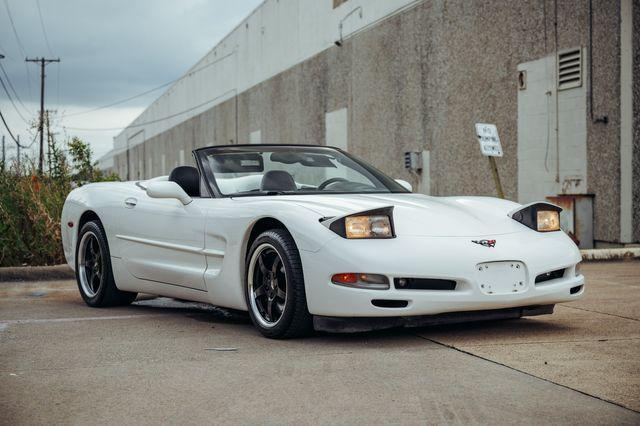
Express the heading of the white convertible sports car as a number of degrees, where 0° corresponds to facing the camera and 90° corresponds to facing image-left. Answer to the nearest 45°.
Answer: approximately 315°

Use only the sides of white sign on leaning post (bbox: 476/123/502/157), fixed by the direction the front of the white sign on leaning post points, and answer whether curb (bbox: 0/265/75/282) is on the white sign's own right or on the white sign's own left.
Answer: on the white sign's own right

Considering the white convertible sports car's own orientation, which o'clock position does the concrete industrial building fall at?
The concrete industrial building is roughly at 8 o'clock from the white convertible sports car.

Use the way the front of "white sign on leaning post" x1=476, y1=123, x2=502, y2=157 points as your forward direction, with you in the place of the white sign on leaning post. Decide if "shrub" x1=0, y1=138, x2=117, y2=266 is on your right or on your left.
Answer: on your right

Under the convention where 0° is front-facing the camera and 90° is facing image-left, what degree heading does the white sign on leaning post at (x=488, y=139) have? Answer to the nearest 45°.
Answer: approximately 0°

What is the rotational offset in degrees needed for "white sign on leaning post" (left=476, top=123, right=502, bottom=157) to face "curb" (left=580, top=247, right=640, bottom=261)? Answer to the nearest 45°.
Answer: approximately 45° to its left

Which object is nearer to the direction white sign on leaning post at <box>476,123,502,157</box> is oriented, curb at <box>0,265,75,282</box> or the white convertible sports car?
the white convertible sports car

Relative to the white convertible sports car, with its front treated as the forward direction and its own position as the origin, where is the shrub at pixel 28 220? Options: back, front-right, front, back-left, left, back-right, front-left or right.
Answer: back

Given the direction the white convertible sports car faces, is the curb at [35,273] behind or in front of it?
behind

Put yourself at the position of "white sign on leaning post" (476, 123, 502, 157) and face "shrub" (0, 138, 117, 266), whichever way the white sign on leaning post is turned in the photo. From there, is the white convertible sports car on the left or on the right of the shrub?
left
